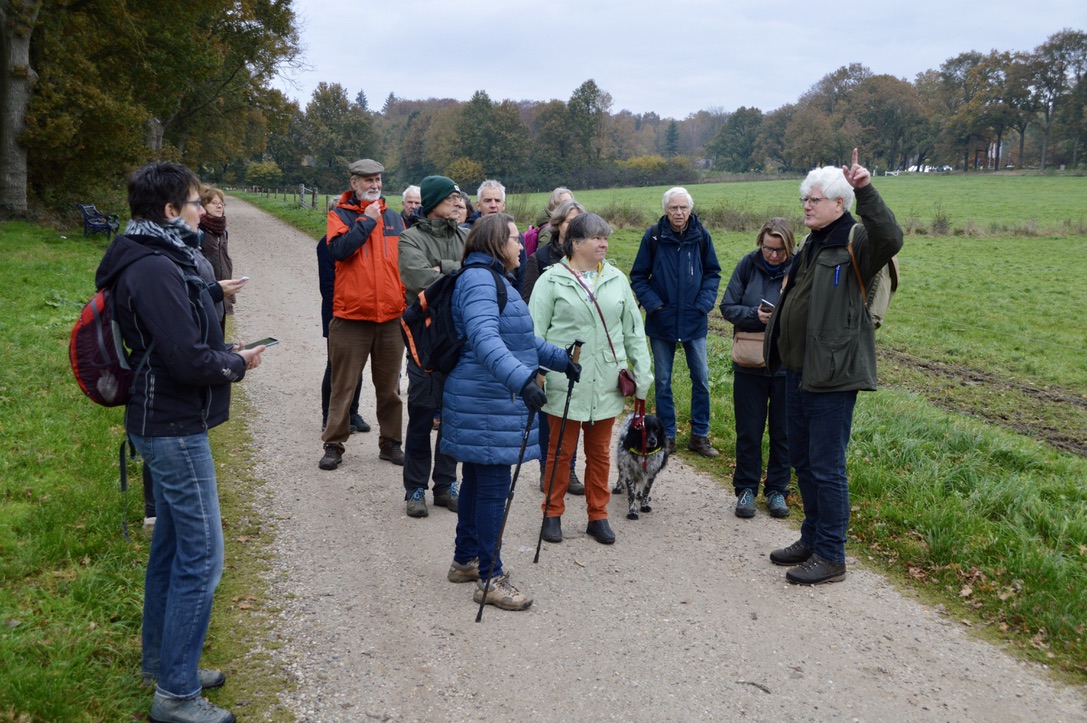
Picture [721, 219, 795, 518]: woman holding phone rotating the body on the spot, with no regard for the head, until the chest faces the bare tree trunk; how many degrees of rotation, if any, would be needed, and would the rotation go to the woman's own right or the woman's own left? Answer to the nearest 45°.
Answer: approximately 135° to the woman's own right

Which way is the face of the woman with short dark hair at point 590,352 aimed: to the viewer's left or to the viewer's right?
to the viewer's right

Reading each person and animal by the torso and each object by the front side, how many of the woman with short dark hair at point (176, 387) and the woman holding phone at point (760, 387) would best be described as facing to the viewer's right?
1

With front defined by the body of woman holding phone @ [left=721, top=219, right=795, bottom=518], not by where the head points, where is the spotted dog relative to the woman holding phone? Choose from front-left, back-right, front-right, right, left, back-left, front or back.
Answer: front-right

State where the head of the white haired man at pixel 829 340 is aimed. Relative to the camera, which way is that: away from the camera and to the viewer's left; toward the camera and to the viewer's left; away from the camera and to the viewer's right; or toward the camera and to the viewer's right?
toward the camera and to the viewer's left

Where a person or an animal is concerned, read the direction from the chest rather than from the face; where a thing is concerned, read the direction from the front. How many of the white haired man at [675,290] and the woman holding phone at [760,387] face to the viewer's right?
0

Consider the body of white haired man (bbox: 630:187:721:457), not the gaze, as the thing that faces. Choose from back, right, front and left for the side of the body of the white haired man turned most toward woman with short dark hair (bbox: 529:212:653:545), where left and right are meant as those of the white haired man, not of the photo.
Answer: front

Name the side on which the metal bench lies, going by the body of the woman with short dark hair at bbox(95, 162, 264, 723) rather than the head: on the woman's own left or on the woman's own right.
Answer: on the woman's own left

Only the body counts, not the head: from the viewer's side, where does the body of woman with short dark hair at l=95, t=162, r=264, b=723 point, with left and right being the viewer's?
facing to the right of the viewer
